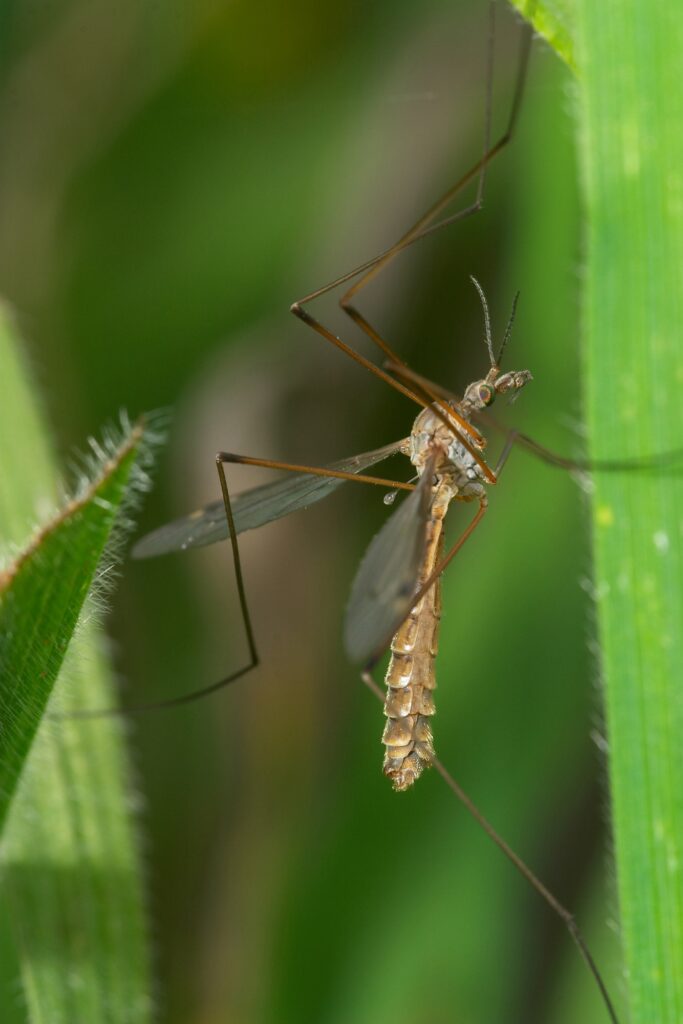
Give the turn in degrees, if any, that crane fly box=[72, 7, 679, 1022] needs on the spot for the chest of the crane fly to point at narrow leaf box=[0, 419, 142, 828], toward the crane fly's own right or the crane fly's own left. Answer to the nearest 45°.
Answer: approximately 135° to the crane fly's own right

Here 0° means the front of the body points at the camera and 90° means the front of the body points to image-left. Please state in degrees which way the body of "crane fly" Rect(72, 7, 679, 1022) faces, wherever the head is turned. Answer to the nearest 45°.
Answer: approximately 270°
